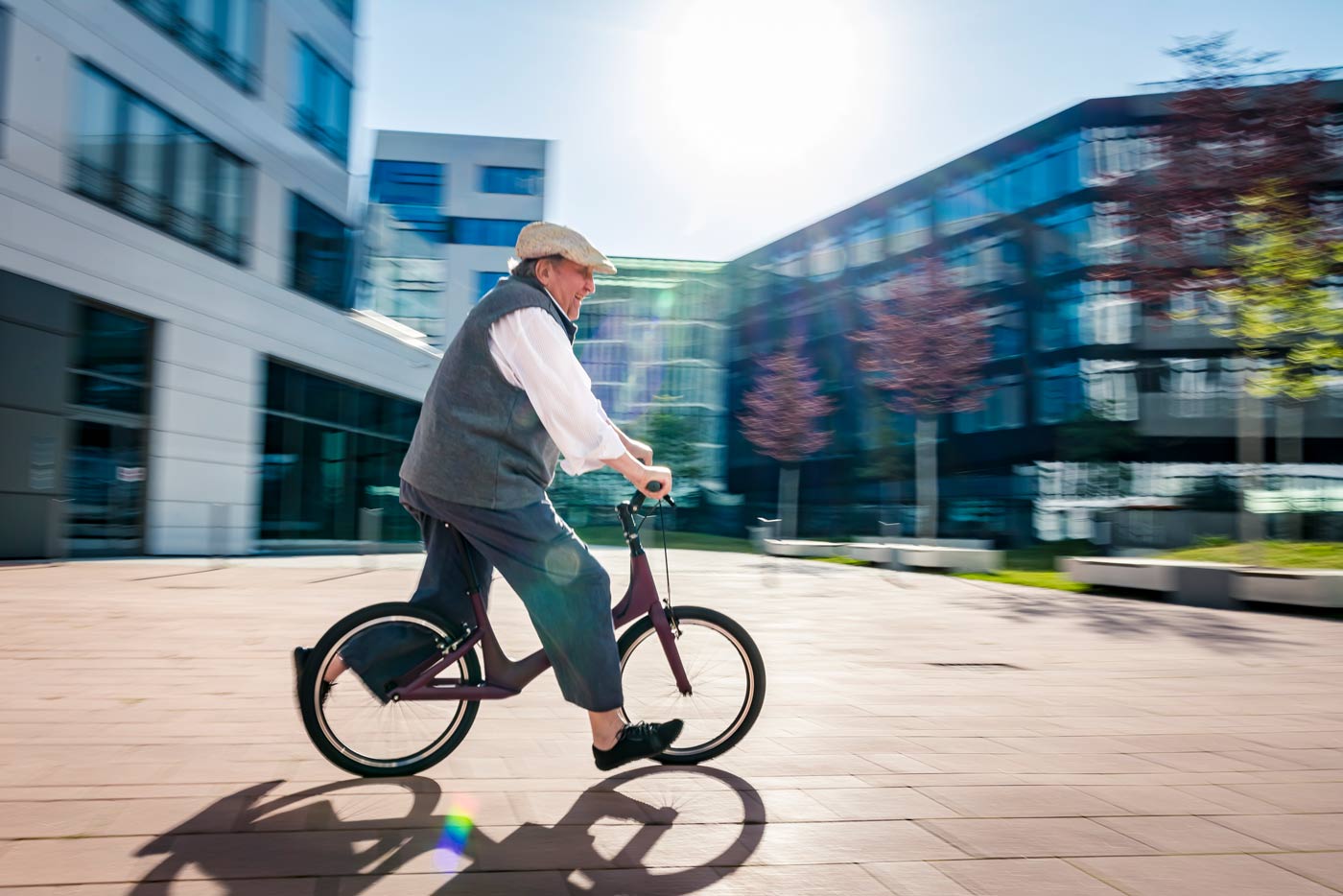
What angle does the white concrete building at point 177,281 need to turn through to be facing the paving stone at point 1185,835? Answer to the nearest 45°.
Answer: approximately 45° to its right

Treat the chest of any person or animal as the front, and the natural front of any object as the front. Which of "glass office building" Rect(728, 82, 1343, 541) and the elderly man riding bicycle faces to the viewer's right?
the elderly man riding bicycle

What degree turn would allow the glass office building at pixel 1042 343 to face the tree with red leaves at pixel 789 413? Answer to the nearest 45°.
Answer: approximately 45° to its right

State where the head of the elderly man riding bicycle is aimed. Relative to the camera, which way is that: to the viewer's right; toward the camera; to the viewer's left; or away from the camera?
to the viewer's right

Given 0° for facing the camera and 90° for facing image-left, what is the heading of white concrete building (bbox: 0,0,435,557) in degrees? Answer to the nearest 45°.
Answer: approximately 315°

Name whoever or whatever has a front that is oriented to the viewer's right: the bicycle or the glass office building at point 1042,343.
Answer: the bicycle

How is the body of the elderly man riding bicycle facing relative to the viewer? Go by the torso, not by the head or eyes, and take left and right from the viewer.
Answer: facing to the right of the viewer

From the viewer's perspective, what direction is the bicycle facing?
to the viewer's right

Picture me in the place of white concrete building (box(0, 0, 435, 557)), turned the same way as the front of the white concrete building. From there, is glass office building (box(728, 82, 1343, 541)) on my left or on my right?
on my left

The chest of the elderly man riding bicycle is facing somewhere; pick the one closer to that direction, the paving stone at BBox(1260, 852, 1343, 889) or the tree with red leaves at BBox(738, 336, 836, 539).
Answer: the paving stone
